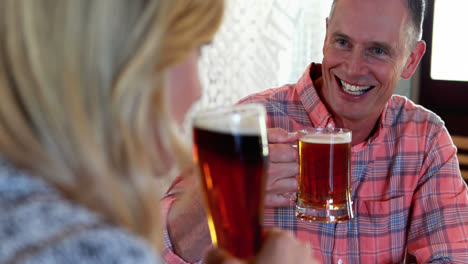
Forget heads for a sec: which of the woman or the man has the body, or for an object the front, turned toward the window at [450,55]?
the woman

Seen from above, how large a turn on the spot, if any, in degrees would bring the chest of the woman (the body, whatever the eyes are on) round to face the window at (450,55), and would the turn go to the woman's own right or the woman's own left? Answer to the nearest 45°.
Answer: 0° — they already face it

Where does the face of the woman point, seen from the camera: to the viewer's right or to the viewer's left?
to the viewer's right

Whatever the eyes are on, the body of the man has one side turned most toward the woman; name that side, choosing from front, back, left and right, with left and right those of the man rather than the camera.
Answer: front

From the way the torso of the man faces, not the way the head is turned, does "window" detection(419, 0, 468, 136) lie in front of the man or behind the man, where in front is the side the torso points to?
behind

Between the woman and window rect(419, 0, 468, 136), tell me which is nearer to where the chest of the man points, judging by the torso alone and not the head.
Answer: the woman

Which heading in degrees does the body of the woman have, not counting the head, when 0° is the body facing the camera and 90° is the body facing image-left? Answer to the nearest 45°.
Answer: approximately 225°

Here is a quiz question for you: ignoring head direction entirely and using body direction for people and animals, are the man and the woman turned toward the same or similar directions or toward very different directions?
very different directions

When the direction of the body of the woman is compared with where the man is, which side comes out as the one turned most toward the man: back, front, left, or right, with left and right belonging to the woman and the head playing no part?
front

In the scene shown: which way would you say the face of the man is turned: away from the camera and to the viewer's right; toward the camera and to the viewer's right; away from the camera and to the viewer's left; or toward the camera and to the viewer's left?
toward the camera and to the viewer's left

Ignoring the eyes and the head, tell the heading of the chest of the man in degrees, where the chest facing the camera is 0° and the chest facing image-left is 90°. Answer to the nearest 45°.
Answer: approximately 45°
